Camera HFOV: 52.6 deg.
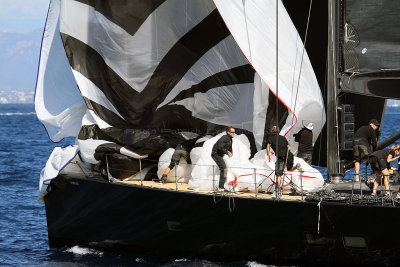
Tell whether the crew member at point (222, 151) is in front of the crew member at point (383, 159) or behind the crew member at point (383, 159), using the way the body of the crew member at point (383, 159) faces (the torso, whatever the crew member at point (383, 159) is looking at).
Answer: behind

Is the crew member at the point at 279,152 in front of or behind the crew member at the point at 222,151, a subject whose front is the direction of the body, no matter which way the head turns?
in front

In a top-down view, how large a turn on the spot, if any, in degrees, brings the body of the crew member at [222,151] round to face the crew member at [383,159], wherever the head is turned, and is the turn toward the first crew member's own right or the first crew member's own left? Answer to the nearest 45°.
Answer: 0° — they already face them

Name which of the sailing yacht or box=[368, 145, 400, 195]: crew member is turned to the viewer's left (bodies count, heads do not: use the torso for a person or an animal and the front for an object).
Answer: the sailing yacht

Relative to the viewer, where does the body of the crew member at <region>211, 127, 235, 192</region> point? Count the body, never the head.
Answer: to the viewer's right

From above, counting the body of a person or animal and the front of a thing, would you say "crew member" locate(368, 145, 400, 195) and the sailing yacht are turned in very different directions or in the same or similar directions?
very different directions

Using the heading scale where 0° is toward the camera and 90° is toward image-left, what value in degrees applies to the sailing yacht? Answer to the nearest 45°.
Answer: approximately 90°
